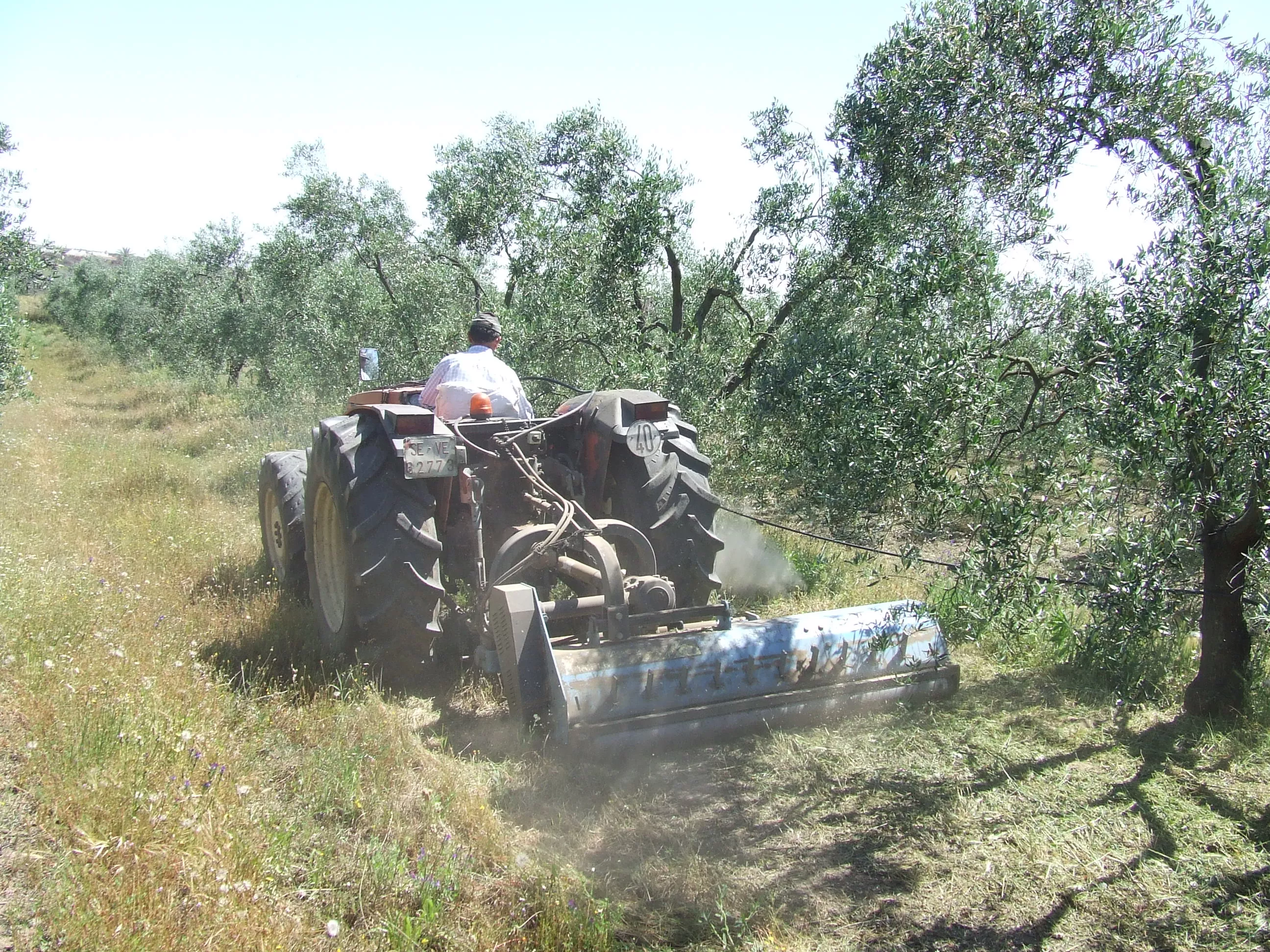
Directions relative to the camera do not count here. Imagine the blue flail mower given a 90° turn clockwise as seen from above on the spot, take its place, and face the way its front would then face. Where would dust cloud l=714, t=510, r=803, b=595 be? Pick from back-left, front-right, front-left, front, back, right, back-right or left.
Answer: front-left

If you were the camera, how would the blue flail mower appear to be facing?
facing away from the viewer and to the left of the viewer

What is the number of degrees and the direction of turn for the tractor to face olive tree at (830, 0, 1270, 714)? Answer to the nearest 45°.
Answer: approximately 135° to its right

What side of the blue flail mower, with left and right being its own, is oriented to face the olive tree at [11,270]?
front

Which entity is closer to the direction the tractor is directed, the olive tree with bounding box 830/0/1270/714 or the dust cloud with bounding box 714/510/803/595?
the dust cloud

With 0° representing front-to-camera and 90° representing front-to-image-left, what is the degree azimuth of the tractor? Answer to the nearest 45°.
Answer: approximately 135°

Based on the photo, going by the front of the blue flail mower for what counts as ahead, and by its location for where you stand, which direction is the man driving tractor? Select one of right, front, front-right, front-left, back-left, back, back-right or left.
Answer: front

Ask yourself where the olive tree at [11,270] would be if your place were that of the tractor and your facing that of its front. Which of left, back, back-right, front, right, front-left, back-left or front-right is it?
front
